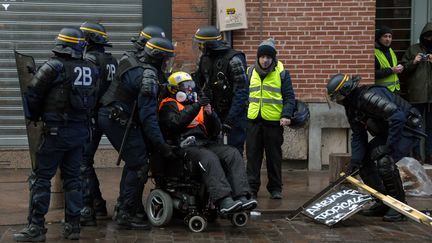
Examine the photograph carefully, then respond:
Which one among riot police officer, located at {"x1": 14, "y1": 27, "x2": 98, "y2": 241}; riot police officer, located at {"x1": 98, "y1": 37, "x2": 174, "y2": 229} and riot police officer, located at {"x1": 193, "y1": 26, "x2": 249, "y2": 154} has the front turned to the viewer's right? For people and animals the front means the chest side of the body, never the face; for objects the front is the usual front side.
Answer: riot police officer, located at {"x1": 98, "y1": 37, "x2": 174, "y2": 229}

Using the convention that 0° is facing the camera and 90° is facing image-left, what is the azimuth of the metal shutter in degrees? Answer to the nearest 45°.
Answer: approximately 0°

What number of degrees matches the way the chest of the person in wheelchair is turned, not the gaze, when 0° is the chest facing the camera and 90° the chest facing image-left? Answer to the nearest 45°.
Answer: approximately 315°

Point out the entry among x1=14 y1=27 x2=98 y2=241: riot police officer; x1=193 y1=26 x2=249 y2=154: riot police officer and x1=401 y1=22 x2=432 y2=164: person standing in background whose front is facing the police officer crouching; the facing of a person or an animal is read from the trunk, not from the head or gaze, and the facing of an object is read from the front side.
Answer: the person standing in background

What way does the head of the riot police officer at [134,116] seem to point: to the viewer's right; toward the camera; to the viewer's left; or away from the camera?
to the viewer's right

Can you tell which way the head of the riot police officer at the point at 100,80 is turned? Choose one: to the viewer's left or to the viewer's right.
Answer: to the viewer's right

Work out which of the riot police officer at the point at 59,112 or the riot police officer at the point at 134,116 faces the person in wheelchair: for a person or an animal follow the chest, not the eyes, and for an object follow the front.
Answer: the riot police officer at the point at 134,116

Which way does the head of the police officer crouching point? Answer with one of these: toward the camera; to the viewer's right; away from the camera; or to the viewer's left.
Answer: to the viewer's left

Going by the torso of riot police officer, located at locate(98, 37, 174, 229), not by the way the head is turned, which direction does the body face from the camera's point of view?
to the viewer's right
